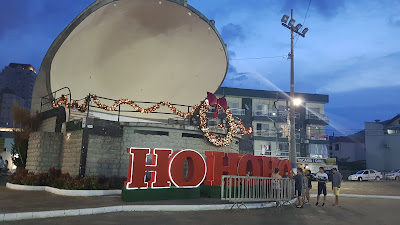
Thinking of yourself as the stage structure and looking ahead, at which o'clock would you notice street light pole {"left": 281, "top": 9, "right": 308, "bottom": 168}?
The street light pole is roughly at 10 o'clock from the stage structure.

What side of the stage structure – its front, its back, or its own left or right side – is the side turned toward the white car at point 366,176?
left

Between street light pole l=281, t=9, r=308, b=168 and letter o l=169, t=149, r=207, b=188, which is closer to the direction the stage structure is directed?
the letter o

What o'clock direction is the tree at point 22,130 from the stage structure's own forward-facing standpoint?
The tree is roughly at 5 o'clock from the stage structure.

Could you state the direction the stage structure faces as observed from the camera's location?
facing the viewer and to the right of the viewer

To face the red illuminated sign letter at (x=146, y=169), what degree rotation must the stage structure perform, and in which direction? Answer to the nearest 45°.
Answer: approximately 45° to its right

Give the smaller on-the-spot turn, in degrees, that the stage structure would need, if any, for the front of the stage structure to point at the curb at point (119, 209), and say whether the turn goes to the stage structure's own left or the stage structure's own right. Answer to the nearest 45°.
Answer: approximately 45° to the stage structure's own right

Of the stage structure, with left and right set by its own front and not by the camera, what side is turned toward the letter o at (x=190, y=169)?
front

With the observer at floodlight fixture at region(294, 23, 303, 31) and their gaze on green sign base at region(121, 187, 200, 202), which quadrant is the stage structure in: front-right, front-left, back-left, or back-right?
front-right

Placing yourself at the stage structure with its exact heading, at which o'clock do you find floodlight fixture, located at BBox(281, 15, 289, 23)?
The floodlight fixture is roughly at 10 o'clock from the stage structure.

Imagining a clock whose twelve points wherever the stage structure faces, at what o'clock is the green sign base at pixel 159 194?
The green sign base is roughly at 1 o'clock from the stage structure.

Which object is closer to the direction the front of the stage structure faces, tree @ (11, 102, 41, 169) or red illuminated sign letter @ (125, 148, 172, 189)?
the red illuminated sign letter

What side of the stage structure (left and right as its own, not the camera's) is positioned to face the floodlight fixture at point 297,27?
left

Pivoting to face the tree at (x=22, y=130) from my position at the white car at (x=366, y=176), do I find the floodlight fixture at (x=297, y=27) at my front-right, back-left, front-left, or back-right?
front-left
